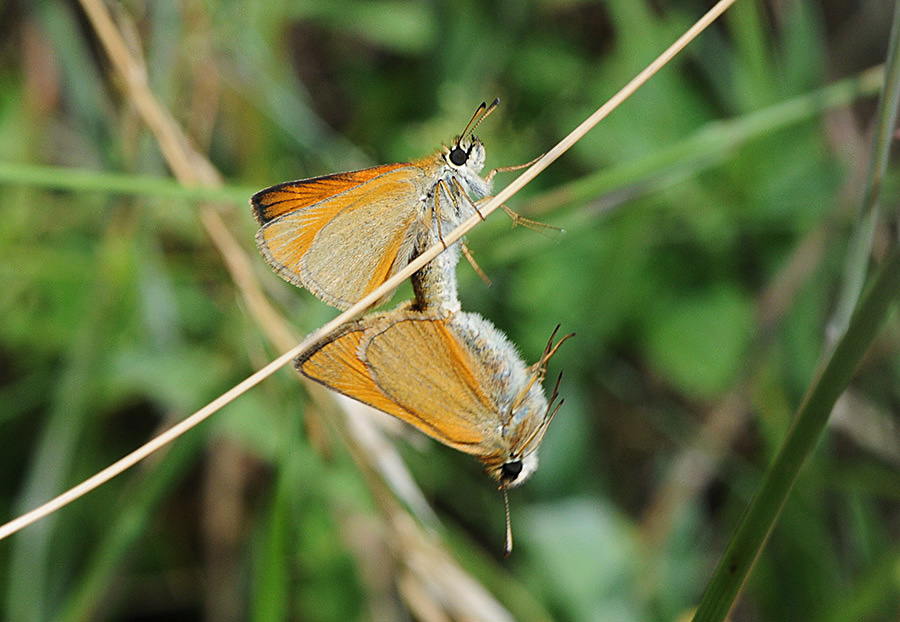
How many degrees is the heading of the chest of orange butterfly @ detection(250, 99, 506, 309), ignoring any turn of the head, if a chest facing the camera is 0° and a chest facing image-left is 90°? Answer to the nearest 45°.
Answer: approximately 270°
